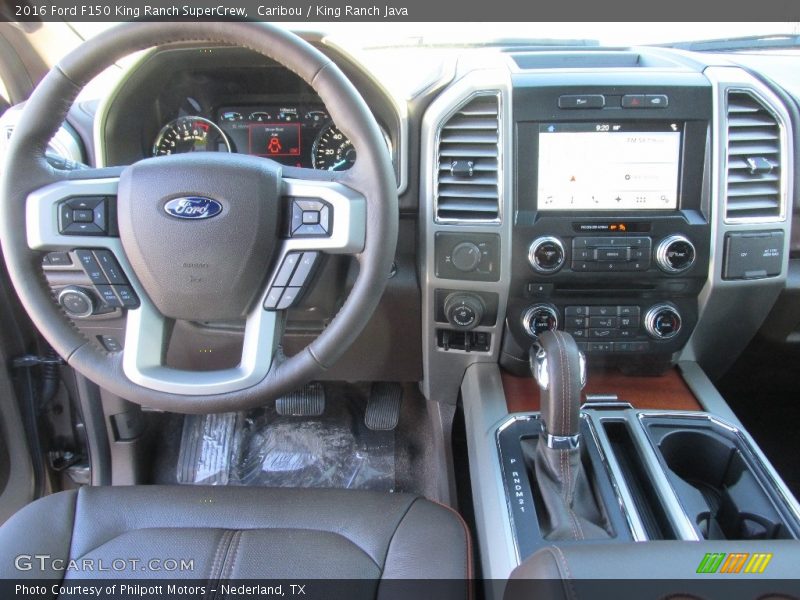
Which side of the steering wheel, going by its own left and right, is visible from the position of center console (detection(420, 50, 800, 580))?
left

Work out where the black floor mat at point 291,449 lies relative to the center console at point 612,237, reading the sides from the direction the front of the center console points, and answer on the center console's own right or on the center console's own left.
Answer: on the center console's own right

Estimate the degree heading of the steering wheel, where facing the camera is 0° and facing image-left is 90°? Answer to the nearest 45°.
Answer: approximately 0°

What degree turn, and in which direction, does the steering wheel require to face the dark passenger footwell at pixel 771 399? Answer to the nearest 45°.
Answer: approximately 90° to its left

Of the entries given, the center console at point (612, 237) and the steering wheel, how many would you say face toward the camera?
2
